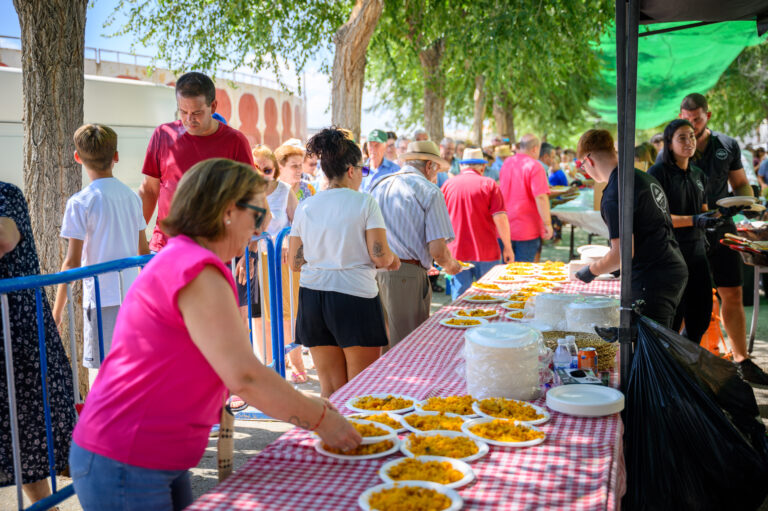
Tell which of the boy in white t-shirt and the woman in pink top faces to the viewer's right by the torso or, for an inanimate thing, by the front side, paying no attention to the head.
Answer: the woman in pink top

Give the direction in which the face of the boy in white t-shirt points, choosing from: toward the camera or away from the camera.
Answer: away from the camera

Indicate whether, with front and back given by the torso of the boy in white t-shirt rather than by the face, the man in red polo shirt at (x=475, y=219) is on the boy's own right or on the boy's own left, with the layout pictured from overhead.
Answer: on the boy's own right

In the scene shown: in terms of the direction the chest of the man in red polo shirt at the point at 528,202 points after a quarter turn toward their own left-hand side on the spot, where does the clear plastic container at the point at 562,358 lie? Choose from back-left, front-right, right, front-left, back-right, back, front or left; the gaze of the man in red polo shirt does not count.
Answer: back-left

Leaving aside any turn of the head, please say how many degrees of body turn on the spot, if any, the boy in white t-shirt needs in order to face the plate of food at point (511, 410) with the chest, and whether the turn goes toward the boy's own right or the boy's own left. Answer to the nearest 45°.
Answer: approximately 135° to the boy's own right

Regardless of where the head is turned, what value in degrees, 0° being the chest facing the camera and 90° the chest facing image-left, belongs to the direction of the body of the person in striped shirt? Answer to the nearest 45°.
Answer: approximately 225°

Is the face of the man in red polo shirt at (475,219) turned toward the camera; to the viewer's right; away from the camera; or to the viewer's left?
away from the camera

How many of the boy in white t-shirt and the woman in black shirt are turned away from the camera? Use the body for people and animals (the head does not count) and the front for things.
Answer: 1

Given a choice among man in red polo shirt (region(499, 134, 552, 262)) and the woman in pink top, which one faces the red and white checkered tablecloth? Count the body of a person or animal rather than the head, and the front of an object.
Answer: the woman in pink top

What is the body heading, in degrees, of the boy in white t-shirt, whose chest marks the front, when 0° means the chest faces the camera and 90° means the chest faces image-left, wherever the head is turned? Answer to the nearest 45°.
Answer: approximately 180°

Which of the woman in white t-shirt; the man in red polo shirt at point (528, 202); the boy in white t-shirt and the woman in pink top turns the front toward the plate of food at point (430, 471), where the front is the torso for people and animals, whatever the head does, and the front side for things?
the woman in pink top

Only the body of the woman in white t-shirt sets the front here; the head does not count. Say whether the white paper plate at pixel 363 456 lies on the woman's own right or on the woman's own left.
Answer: on the woman's own right
